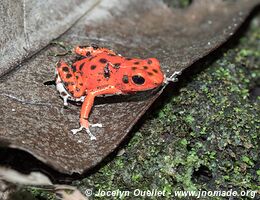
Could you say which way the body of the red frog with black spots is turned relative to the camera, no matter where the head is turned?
to the viewer's right
